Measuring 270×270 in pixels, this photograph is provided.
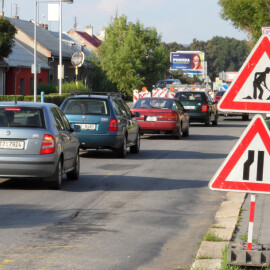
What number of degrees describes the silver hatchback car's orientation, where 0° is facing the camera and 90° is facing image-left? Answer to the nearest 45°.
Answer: approximately 180°

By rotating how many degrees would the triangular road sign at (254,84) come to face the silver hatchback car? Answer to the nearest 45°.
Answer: approximately 135° to its right

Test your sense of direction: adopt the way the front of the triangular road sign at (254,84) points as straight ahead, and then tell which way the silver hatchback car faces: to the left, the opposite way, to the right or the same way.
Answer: the opposite way

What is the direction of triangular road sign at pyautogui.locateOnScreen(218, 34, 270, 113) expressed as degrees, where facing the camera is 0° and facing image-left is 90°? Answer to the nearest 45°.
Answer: approximately 0°

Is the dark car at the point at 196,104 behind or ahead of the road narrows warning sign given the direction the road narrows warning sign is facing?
behind

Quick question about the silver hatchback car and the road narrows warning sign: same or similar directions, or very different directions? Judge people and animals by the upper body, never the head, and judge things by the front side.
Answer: very different directions

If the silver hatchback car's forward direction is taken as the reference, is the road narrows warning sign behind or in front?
behind

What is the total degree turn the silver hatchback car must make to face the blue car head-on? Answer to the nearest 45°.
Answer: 0° — it already faces it
